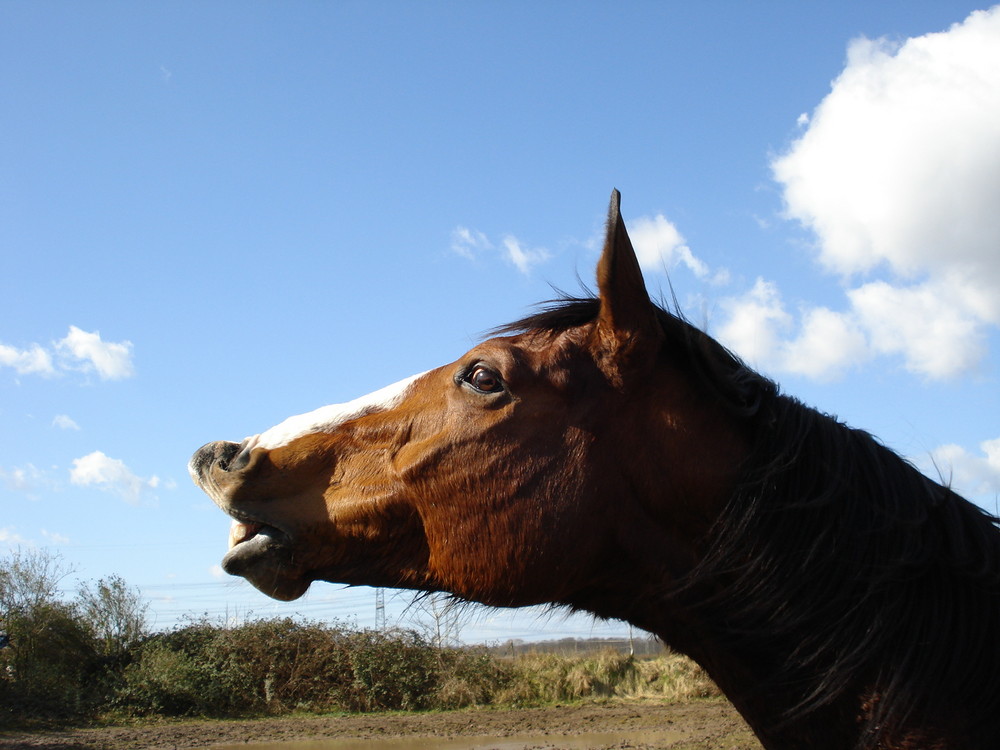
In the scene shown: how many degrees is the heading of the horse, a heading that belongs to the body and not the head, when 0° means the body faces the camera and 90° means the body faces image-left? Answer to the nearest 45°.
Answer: approximately 90°

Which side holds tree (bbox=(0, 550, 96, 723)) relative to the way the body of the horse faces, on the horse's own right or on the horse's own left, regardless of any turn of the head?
on the horse's own right
